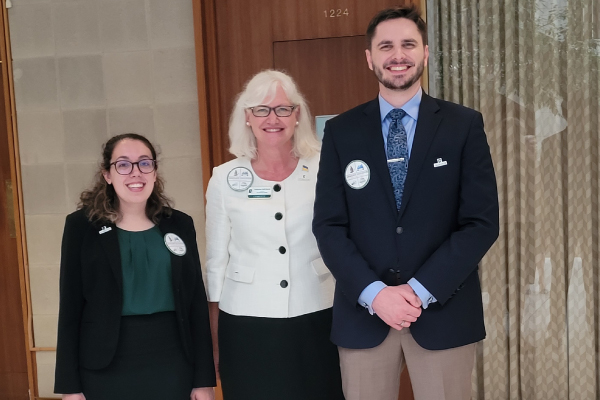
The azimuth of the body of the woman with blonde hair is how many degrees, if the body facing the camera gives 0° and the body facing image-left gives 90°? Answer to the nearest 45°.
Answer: approximately 0°

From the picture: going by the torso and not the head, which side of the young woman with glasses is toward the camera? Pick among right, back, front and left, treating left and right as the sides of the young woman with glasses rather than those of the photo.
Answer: front

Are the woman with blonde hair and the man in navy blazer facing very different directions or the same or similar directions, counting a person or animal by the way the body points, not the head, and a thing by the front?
same or similar directions

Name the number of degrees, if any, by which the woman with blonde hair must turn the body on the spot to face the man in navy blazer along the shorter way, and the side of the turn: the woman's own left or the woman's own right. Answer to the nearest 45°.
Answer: approximately 45° to the woman's own left

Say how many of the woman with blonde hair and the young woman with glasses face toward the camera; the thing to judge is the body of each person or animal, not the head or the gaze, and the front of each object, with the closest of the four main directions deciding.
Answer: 2

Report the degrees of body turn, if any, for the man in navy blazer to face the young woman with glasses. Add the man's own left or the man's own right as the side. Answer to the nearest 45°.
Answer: approximately 90° to the man's own right

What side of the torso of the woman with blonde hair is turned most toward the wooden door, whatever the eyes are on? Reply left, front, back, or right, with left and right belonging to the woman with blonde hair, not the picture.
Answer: back

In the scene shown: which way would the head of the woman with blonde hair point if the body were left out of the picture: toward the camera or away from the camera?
toward the camera

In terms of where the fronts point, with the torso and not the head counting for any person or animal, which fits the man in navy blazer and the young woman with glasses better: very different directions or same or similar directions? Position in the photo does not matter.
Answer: same or similar directions
